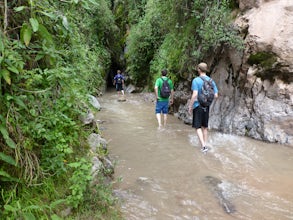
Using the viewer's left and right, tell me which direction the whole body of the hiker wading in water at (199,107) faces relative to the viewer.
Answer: facing away from the viewer and to the left of the viewer

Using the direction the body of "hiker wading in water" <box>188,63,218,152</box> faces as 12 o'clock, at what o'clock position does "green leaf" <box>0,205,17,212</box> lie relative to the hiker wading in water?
The green leaf is roughly at 8 o'clock from the hiker wading in water.

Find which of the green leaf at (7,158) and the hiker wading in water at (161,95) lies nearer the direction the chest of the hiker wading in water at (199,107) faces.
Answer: the hiker wading in water

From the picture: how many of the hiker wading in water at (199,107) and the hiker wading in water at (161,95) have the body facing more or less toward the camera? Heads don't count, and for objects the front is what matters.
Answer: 0

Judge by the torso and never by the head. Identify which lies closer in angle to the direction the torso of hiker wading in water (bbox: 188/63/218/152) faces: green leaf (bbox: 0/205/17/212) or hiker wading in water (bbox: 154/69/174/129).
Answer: the hiker wading in water

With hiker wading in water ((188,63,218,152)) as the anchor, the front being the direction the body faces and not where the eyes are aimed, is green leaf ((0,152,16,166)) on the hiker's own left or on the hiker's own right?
on the hiker's own left

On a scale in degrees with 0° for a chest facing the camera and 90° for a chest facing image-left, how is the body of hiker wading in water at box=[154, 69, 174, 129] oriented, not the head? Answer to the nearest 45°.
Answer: approximately 180°

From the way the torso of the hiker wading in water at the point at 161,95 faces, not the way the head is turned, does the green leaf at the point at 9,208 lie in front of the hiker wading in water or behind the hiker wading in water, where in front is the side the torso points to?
behind

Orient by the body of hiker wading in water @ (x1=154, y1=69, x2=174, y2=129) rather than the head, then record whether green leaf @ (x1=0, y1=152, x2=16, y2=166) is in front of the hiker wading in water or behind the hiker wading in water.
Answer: behind

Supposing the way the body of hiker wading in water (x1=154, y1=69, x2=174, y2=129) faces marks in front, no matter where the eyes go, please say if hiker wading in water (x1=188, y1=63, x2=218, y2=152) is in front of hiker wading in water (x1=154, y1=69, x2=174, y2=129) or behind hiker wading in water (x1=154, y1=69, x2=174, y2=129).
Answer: behind
